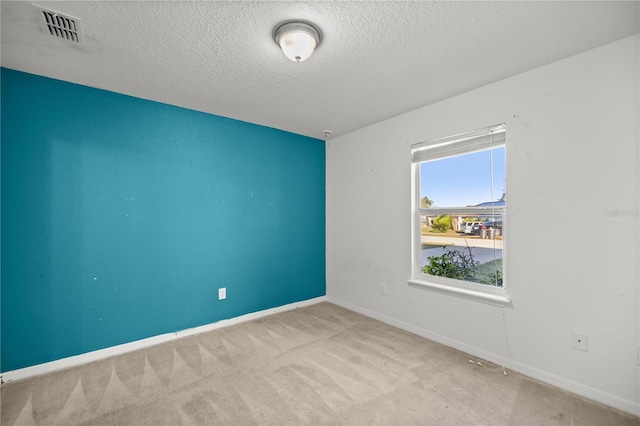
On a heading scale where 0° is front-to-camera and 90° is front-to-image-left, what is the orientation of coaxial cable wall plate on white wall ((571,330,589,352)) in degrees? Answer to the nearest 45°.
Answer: approximately 45°

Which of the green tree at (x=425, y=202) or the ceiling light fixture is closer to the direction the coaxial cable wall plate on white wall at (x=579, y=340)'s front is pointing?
the ceiling light fixture

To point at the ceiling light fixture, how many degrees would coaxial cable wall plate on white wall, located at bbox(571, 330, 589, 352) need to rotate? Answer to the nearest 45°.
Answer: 0° — it already faces it
